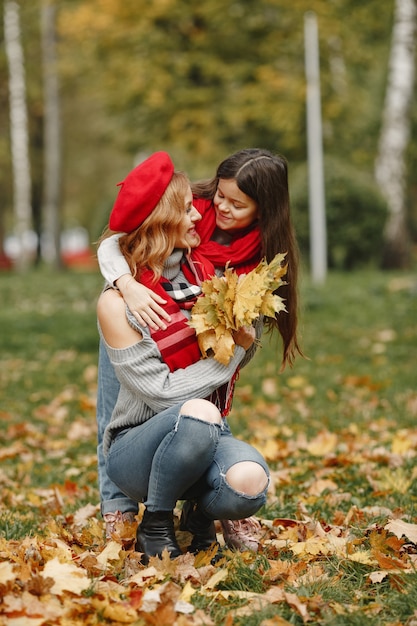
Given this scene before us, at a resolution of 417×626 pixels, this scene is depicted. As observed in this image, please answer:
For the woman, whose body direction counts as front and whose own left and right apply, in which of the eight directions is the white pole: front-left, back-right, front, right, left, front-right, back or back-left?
back-left

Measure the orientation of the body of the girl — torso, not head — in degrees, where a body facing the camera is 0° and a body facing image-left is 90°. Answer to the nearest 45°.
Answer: approximately 45°

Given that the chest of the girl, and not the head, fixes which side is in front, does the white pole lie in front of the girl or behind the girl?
behind

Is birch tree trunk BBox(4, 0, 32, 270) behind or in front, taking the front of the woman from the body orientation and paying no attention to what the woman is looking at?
behind

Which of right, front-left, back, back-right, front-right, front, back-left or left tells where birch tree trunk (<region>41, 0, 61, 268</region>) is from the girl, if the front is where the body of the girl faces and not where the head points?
back-right

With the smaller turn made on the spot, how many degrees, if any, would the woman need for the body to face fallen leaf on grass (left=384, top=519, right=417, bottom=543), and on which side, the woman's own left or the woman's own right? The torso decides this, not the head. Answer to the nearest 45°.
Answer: approximately 45° to the woman's own left

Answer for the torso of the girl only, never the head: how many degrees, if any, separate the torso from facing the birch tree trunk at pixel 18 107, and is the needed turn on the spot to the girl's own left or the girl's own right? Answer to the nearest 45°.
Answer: approximately 135° to the girl's own right

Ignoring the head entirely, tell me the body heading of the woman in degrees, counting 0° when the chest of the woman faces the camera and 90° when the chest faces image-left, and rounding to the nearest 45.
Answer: approximately 315°

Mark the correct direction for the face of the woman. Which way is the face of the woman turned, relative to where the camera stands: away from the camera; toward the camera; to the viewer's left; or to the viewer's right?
to the viewer's right

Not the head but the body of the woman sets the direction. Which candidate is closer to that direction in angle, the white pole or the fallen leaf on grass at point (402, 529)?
the fallen leaf on grass
